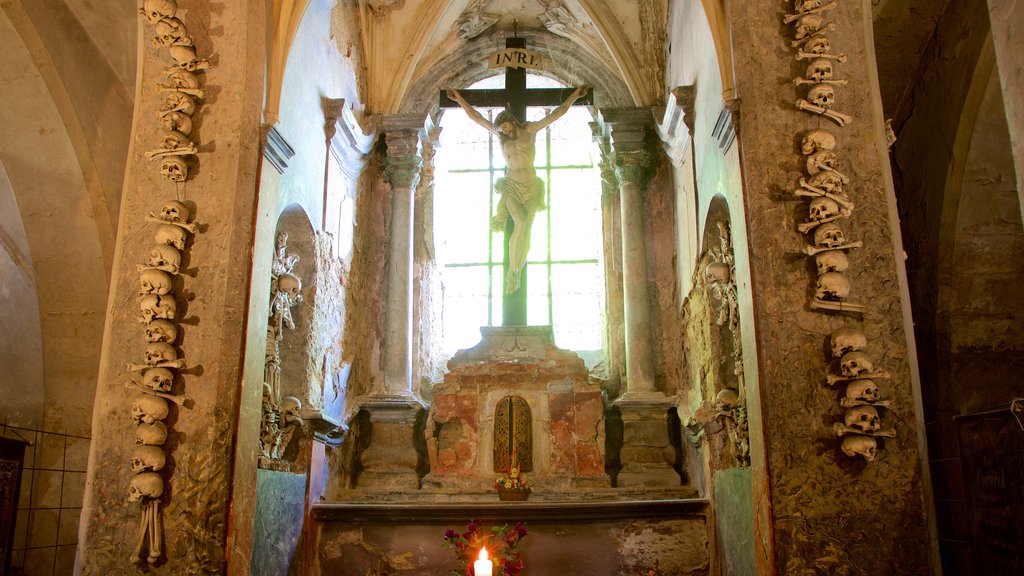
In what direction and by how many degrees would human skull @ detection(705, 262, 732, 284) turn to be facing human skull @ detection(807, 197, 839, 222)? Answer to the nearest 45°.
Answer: approximately 90° to its left

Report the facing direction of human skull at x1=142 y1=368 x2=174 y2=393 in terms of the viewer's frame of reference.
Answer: facing the viewer and to the right of the viewer

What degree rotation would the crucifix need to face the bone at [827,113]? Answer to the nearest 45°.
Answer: approximately 45° to its left

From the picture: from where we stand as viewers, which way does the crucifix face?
facing the viewer

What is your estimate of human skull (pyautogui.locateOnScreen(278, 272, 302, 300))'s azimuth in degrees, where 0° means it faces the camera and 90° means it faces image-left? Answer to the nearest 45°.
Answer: approximately 315°
